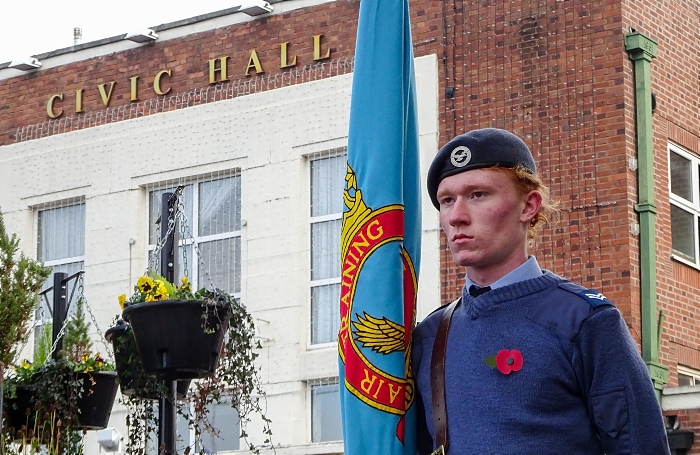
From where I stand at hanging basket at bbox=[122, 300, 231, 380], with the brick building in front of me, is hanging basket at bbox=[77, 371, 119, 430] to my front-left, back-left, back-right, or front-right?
front-left

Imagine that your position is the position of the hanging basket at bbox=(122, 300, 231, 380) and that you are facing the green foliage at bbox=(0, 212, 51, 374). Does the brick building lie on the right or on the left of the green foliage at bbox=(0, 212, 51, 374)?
right

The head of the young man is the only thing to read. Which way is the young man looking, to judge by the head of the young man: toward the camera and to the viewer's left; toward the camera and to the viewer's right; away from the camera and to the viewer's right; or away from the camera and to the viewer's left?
toward the camera and to the viewer's left

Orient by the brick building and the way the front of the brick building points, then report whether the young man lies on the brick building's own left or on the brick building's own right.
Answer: on the brick building's own left

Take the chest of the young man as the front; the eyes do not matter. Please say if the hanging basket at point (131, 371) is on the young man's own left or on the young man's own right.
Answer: on the young man's own right

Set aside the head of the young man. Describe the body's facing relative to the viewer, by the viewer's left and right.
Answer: facing the viewer and to the left of the viewer

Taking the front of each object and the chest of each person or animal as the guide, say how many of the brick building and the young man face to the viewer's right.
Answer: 0

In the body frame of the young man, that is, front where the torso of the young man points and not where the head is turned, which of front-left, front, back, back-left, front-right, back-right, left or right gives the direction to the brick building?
back-right

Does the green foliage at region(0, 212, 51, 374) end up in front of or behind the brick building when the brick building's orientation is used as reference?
in front

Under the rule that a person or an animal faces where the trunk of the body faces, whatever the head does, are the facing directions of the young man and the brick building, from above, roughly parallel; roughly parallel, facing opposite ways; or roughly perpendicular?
roughly parallel
